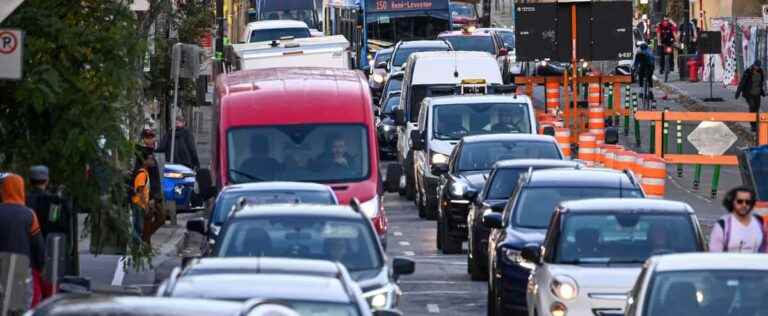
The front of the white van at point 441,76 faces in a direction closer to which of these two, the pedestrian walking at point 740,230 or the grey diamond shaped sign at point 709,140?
the pedestrian walking

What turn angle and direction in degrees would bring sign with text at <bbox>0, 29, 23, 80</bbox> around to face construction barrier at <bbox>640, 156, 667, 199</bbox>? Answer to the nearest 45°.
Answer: approximately 135° to its left

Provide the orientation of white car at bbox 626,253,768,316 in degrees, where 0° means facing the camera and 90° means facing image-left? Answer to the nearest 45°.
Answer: approximately 0°

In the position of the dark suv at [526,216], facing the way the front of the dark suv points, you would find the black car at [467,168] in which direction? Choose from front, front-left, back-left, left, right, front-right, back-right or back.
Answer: back

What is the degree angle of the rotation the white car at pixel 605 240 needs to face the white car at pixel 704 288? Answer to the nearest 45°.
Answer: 0° — it already faces it
